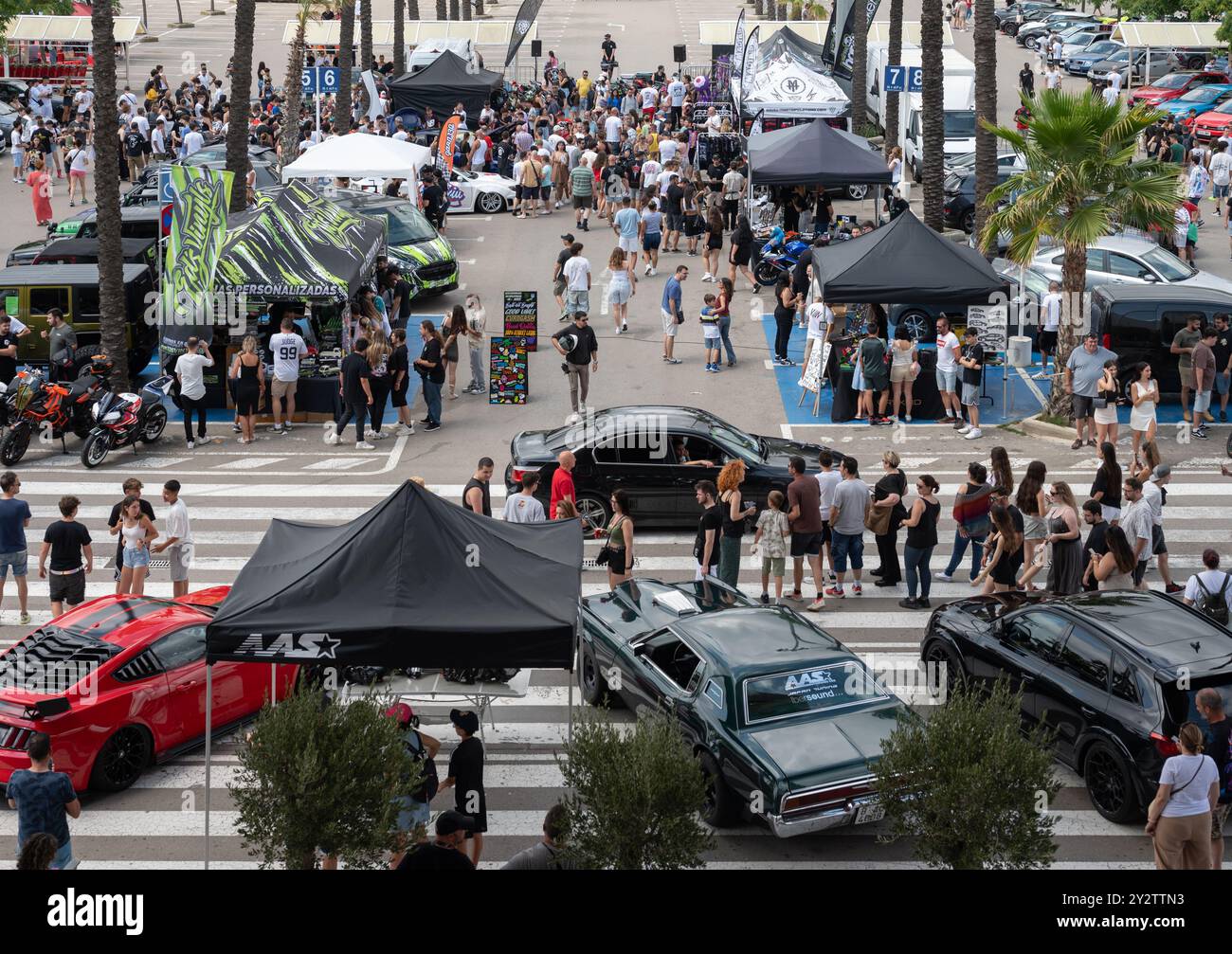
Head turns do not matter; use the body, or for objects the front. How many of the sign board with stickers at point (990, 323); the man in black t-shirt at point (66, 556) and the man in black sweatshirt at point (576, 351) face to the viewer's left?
0

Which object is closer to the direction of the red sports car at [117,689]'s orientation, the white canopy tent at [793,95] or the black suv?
the white canopy tent

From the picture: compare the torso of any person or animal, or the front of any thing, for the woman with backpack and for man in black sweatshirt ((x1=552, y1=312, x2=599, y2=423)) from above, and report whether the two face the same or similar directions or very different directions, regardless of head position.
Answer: very different directions

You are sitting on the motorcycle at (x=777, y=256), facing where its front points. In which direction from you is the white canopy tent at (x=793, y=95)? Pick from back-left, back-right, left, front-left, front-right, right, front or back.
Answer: back-right

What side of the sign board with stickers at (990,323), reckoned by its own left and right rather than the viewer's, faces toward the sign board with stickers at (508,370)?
right

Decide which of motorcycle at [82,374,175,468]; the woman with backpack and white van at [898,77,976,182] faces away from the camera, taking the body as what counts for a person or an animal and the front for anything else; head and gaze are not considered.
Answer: the woman with backpack

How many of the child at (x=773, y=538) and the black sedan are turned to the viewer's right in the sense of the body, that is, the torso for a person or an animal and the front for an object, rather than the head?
1

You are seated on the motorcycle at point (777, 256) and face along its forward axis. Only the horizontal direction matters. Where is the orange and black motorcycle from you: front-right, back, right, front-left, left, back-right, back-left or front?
front

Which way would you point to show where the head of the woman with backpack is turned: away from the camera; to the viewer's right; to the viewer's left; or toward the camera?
away from the camera

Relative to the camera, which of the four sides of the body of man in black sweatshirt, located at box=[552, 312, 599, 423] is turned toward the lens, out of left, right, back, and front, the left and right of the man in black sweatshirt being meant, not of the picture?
front

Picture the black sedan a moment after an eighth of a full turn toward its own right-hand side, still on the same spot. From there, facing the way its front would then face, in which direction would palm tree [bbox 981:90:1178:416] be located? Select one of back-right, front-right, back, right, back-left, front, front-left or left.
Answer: left
